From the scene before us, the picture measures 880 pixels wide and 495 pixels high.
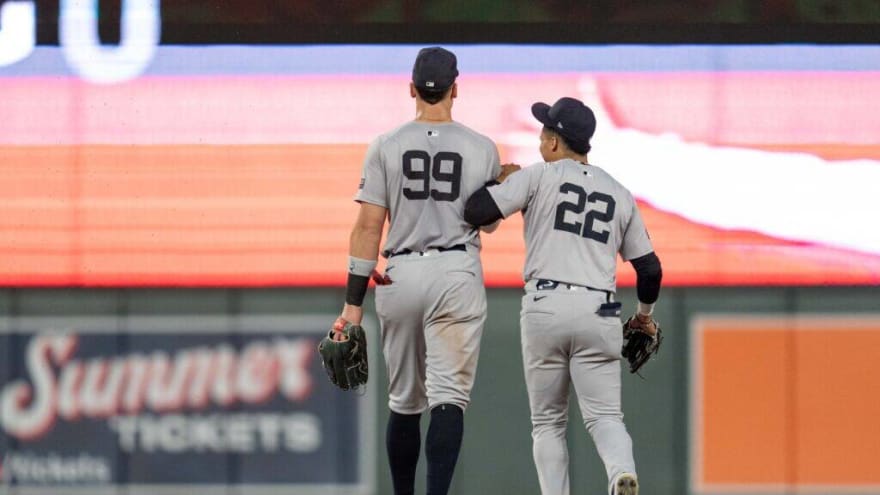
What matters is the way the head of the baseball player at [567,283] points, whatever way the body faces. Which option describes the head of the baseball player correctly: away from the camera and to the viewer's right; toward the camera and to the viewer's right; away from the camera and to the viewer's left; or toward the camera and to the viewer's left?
away from the camera and to the viewer's left

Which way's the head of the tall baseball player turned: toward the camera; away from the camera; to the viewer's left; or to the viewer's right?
away from the camera

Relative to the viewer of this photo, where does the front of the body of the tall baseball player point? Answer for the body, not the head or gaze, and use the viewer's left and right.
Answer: facing away from the viewer

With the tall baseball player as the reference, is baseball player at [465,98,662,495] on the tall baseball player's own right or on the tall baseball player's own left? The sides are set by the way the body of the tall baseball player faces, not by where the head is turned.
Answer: on the tall baseball player's own right
